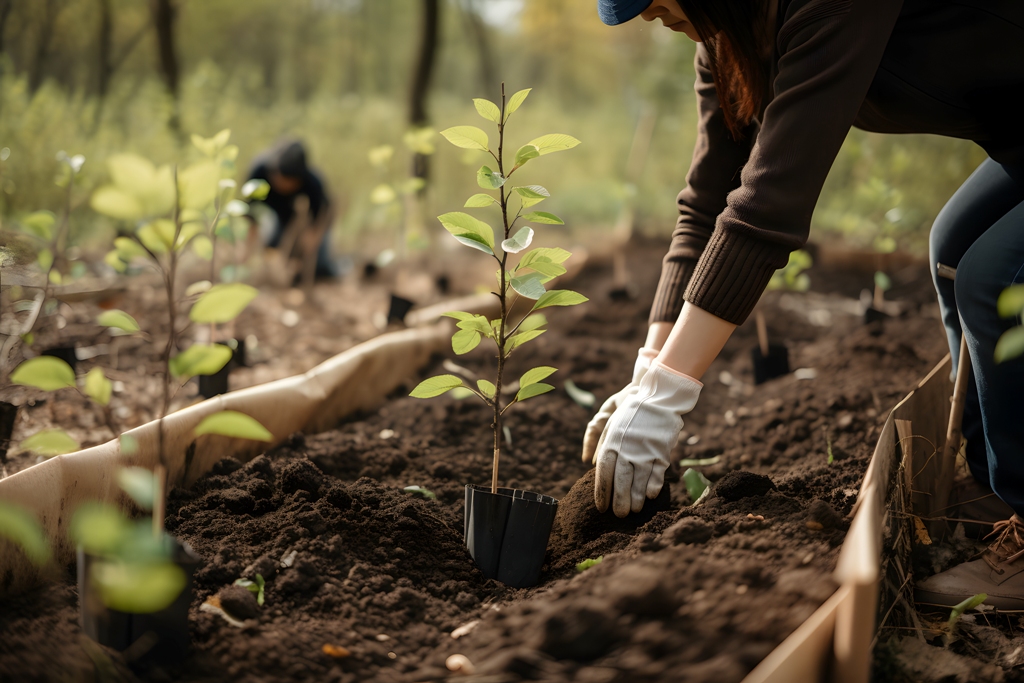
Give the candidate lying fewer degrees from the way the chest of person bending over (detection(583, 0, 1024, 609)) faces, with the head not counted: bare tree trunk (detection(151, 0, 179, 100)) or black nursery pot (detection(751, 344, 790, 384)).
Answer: the bare tree trunk

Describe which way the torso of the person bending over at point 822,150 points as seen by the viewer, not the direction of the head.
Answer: to the viewer's left

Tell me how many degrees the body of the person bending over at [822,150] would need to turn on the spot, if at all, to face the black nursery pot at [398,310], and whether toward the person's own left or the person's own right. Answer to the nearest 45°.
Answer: approximately 45° to the person's own right

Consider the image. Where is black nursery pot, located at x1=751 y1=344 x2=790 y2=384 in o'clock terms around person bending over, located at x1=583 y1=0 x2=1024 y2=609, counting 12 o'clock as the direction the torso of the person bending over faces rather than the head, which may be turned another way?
The black nursery pot is roughly at 3 o'clock from the person bending over.
